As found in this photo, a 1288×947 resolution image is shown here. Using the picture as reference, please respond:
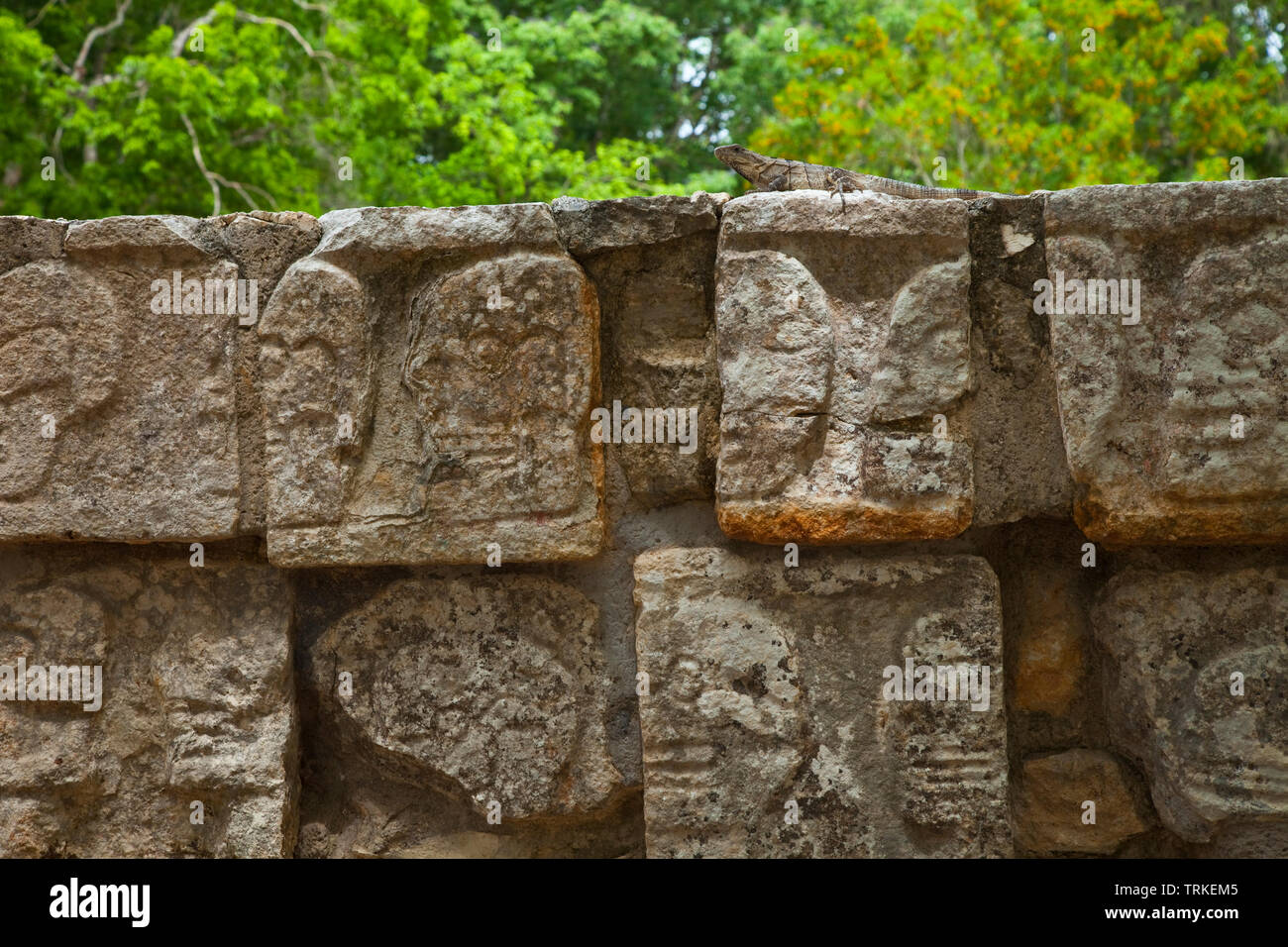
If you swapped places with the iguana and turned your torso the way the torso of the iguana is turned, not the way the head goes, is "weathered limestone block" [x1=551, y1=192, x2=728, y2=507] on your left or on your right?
on your left

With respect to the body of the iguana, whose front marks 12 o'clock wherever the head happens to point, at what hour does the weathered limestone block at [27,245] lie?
The weathered limestone block is roughly at 11 o'clock from the iguana.

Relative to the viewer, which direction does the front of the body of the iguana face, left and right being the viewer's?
facing to the left of the viewer
